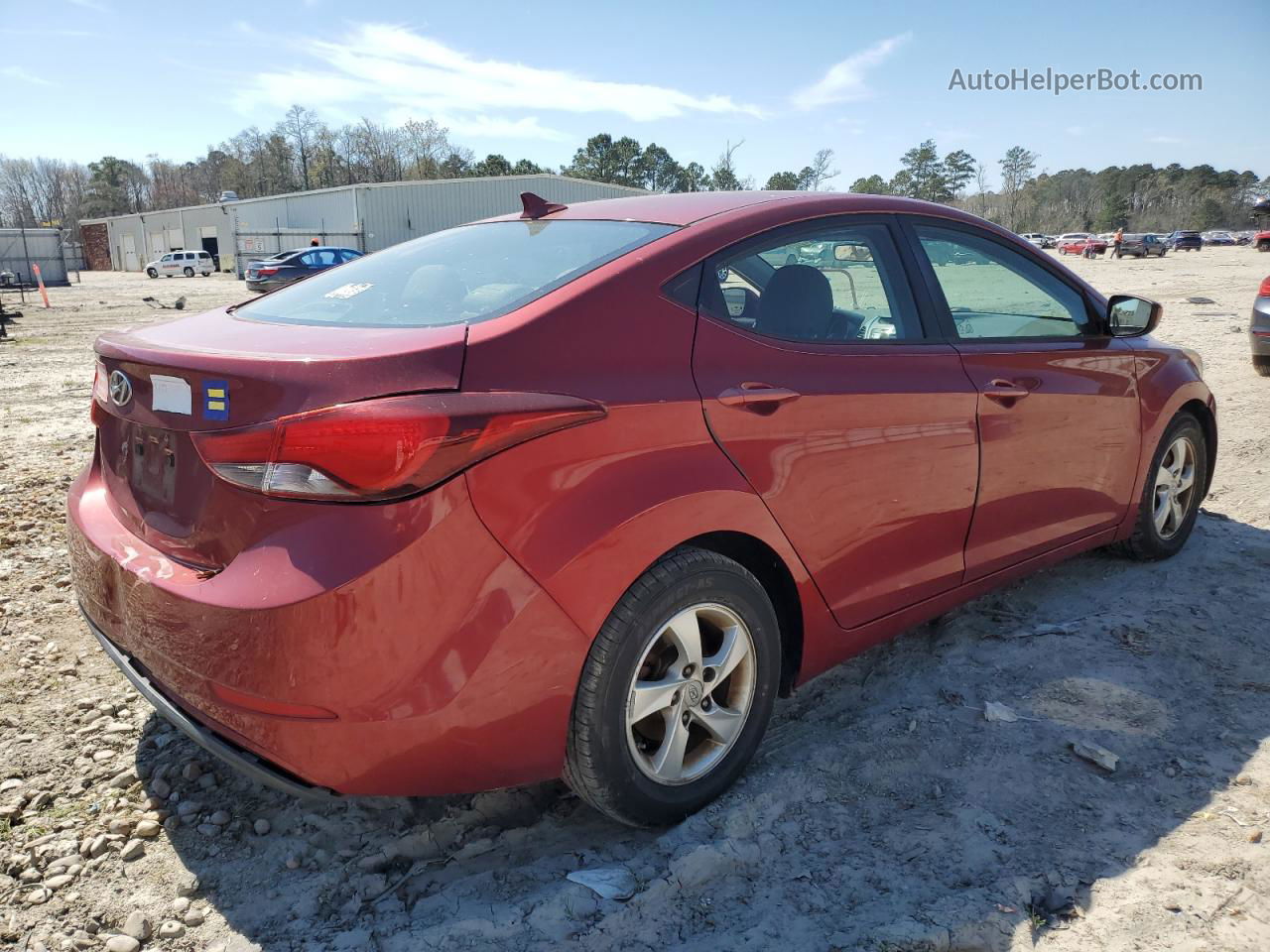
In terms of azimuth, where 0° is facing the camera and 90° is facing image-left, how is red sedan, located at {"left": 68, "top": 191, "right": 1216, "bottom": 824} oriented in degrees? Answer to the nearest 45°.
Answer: approximately 225°

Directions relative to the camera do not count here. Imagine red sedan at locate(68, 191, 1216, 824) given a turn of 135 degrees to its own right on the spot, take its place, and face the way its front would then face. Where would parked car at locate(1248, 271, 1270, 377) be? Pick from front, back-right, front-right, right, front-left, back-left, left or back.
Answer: back-left

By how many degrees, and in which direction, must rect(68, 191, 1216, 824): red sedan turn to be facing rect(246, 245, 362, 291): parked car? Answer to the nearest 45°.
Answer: approximately 45° to its left

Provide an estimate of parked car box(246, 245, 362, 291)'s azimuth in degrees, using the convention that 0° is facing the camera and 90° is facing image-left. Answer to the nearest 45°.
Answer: approximately 225°

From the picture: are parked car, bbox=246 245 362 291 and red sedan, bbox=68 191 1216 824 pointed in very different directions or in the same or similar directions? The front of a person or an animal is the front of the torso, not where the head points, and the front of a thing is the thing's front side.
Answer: same or similar directions

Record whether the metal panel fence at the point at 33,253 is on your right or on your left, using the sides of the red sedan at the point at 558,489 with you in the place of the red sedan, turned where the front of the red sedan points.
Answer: on your left

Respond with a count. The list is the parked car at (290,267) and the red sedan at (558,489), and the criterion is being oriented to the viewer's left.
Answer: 0
